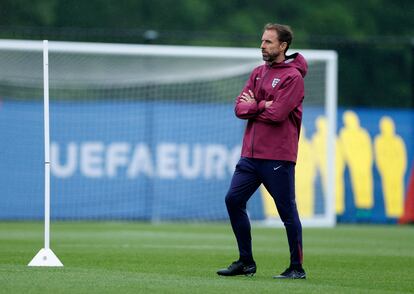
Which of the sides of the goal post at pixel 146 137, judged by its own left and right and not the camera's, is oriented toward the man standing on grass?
front

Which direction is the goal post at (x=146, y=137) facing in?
toward the camera

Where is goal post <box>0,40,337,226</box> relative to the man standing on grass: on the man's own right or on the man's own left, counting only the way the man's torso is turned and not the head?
on the man's own right

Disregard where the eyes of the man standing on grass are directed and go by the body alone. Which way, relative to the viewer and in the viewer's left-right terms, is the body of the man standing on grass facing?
facing the viewer and to the left of the viewer

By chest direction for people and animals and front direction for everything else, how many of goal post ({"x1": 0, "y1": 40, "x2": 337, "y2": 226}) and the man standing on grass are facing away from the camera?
0

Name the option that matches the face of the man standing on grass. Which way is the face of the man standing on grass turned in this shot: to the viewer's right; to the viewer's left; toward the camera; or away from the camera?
to the viewer's left
